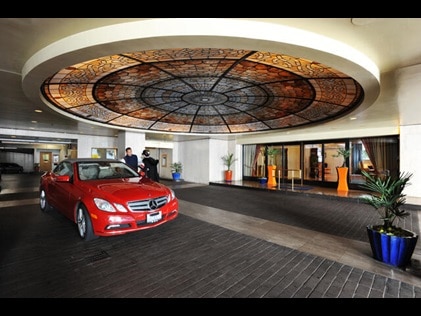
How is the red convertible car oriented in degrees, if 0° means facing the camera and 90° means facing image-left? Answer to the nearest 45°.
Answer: approximately 315°

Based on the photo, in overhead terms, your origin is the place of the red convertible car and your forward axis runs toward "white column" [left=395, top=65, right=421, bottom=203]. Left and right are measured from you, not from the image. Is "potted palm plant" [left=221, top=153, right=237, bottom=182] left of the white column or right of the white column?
left

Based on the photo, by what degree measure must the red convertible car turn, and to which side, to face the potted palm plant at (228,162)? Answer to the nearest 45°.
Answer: approximately 90° to its left

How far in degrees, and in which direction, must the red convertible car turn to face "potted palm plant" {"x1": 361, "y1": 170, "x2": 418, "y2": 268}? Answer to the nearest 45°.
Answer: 0° — it already faces it

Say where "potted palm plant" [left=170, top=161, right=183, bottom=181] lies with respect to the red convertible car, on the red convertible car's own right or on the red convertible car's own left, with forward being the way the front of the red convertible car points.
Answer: on the red convertible car's own left
